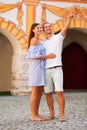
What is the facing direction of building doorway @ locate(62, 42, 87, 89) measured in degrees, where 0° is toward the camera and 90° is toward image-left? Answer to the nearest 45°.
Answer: approximately 0°

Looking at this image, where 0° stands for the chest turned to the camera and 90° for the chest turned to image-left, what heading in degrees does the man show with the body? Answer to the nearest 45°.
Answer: approximately 0°

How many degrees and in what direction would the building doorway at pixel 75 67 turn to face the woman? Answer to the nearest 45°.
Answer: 0° — it already faces them

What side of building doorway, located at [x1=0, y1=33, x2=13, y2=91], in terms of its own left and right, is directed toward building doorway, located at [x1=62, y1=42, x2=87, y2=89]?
left

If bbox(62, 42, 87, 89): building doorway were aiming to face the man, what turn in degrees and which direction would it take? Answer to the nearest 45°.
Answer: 0° — it already faces them

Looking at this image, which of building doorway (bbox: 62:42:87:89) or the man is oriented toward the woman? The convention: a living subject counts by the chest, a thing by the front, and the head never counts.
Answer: the building doorway

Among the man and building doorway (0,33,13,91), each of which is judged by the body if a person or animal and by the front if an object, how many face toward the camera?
2

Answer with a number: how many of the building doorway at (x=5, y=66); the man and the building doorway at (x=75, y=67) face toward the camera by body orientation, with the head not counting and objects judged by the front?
3

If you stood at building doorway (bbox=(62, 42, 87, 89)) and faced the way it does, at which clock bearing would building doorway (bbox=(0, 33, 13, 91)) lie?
building doorway (bbox=(0, 33, 13, 91)) is roughly at 2 o'clock from building doorway (bbox=(62, 42, 87, 89)).
